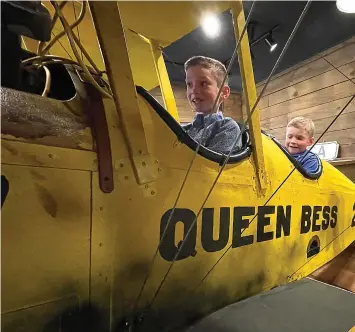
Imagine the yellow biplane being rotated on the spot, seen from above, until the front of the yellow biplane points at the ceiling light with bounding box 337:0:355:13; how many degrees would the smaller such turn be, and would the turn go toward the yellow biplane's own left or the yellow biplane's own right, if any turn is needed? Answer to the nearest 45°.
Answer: approximately 180°

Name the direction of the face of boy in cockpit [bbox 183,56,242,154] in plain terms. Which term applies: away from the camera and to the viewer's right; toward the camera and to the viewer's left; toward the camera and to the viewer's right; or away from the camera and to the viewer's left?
toward the camera and to the viewer's left

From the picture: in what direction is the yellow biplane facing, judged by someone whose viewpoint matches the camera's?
facing the viewer and to the left of the viewer

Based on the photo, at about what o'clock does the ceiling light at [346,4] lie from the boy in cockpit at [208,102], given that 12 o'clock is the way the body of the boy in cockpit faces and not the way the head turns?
The ceiling light is roughly at 6 o'clock from the boy in cockpit.

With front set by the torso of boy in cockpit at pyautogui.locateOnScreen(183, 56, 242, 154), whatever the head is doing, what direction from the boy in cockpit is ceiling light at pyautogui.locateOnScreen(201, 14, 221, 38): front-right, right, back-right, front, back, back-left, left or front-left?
back-right
